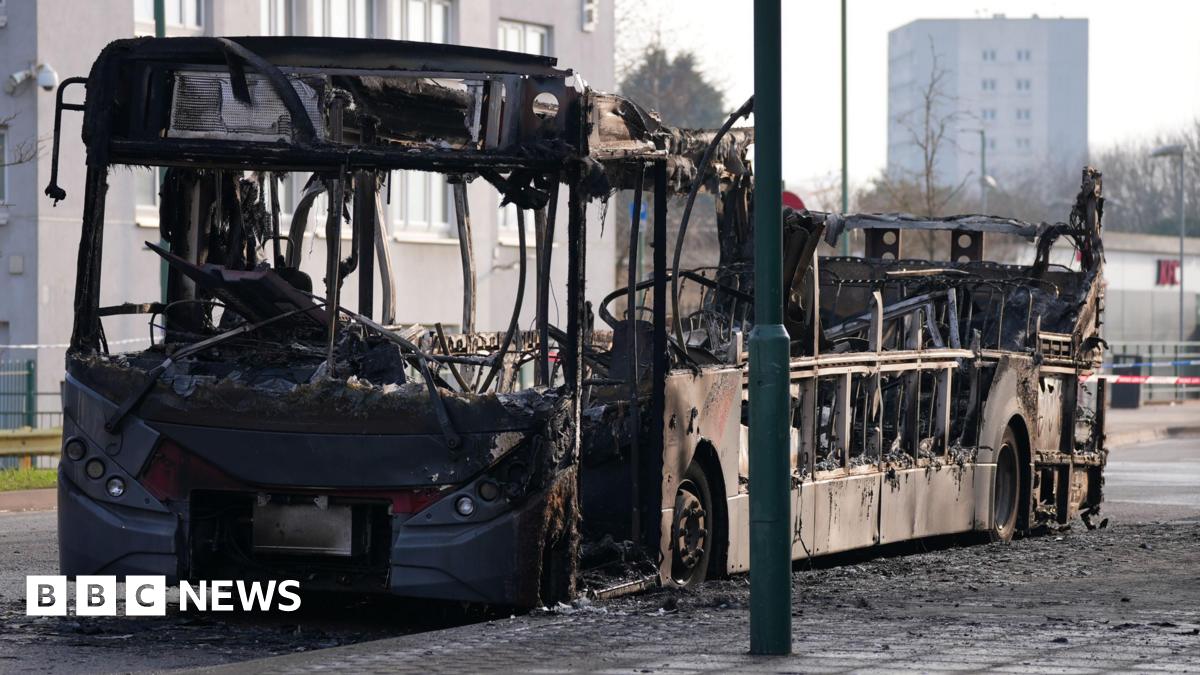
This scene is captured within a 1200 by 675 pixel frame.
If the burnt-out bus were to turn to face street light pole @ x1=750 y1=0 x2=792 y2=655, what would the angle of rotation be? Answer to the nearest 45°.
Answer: approximately 90° to its left

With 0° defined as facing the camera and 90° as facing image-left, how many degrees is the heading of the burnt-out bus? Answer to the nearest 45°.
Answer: approximately 45°

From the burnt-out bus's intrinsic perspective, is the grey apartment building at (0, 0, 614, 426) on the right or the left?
on its right

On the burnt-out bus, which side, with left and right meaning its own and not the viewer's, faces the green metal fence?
right

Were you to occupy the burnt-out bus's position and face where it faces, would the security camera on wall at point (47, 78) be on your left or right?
on your right

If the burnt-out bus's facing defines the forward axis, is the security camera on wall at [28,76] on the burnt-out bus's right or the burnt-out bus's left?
on its right

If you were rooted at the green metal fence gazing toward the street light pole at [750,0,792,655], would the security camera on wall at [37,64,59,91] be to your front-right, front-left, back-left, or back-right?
back-left
